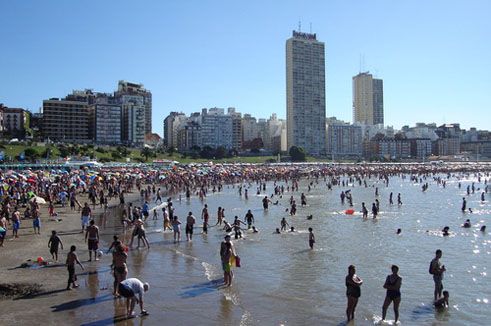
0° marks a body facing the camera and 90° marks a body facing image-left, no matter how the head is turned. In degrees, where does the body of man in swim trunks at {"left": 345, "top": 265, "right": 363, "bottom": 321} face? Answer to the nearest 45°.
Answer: approximately 315°

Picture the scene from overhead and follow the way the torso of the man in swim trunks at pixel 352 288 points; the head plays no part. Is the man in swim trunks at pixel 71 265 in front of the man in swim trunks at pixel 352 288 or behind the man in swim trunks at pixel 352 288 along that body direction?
behind

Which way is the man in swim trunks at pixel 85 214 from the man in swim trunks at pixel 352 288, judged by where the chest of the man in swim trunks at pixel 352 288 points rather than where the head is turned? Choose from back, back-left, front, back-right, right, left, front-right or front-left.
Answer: back

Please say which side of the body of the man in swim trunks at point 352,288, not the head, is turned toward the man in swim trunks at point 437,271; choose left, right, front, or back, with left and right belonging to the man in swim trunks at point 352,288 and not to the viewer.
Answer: left

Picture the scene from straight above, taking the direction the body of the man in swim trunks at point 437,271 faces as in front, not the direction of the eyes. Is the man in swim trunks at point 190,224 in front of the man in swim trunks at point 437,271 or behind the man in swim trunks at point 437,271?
behind

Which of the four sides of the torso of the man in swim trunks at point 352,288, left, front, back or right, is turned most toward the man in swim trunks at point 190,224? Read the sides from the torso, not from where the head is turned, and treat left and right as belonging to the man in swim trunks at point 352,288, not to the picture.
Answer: back

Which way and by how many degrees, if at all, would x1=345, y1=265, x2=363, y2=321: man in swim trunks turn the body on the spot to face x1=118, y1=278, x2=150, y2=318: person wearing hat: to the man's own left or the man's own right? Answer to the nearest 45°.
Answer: approximately 135° to the man's own right
